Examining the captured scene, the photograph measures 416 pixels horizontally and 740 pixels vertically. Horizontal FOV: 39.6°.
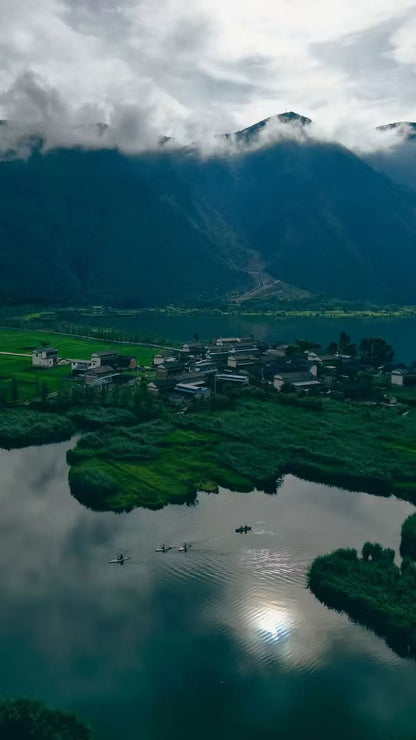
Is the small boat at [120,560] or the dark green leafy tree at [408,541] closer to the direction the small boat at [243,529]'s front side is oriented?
the small boat

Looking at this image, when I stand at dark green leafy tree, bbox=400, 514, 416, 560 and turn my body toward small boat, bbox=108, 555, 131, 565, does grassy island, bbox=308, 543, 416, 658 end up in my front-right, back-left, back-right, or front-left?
front-left

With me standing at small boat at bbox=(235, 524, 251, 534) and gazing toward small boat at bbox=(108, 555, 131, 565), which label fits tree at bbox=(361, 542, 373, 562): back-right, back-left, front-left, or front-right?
back-left

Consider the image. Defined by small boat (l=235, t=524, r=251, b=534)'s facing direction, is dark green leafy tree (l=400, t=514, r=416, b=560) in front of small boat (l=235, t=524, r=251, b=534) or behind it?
behind

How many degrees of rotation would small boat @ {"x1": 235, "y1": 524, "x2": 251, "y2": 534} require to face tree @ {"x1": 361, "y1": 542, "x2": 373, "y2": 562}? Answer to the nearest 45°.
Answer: approximately 135° to its left

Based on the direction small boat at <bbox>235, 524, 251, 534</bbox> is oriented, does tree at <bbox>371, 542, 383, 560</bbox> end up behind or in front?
behind

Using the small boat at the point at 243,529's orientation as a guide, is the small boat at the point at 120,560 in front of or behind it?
in front

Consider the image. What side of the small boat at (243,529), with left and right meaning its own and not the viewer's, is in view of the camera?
left
